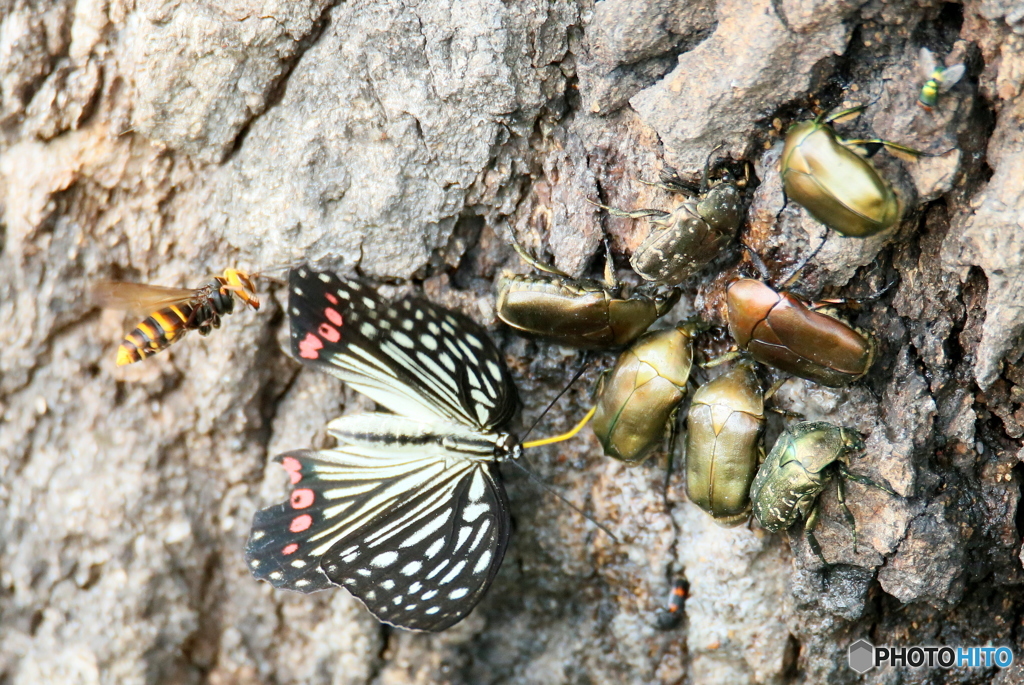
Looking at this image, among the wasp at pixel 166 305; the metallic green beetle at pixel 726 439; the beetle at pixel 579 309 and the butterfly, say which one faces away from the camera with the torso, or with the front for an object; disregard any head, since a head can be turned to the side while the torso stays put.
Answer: the metallic green beetle

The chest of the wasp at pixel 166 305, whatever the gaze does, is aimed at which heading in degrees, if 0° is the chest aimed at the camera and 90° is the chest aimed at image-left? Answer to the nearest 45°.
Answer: approximately 270°

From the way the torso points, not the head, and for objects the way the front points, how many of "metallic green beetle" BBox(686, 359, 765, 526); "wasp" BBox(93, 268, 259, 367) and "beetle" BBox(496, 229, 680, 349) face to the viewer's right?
2

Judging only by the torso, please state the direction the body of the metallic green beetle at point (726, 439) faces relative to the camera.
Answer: away from the camera

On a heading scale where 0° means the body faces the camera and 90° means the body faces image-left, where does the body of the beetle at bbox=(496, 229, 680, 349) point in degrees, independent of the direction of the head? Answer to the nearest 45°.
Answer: approximately 270°

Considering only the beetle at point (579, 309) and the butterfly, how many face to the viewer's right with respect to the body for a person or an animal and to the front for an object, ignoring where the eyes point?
2

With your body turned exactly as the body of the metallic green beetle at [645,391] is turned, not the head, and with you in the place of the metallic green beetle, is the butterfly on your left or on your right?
on your left

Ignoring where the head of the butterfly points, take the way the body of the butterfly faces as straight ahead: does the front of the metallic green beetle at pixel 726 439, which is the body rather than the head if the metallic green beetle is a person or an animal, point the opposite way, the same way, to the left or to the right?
to the left

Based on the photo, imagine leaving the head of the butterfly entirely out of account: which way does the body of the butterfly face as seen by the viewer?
to the viewer's right

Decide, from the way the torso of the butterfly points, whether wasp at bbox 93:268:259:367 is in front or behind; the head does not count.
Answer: behind

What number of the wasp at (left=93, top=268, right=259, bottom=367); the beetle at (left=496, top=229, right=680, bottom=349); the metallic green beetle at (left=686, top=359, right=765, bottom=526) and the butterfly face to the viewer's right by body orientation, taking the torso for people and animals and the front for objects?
3

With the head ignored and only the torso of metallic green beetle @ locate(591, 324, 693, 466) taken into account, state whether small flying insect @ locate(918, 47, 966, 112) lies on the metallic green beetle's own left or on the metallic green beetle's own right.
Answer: on the metallic green beetle's own right
